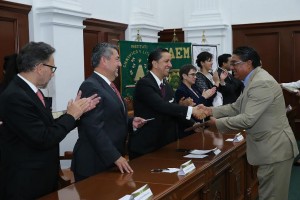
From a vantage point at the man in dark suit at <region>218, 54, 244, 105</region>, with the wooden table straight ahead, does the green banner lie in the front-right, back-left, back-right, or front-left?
back-right

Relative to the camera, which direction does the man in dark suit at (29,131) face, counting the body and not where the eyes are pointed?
to the viewer's right

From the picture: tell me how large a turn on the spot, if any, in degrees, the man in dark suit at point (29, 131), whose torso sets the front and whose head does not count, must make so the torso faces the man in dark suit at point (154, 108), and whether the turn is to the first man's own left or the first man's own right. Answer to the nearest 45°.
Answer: approximately 45° to the first man's own left

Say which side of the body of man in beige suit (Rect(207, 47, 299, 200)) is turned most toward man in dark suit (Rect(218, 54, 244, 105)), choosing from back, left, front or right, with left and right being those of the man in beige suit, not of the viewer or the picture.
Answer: right

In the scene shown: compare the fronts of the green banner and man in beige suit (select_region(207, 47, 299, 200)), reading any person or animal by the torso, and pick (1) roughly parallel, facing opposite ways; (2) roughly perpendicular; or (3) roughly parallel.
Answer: roughly perpendicular

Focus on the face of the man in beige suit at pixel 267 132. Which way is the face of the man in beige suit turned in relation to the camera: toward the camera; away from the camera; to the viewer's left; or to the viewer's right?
to the viewer's left

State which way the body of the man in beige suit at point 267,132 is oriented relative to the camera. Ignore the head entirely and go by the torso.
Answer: to the viewer's left

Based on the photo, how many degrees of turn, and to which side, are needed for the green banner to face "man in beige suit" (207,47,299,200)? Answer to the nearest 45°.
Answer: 0° — it already faces them

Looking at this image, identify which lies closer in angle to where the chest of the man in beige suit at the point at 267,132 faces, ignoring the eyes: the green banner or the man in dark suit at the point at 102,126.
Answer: the man in dark suit
